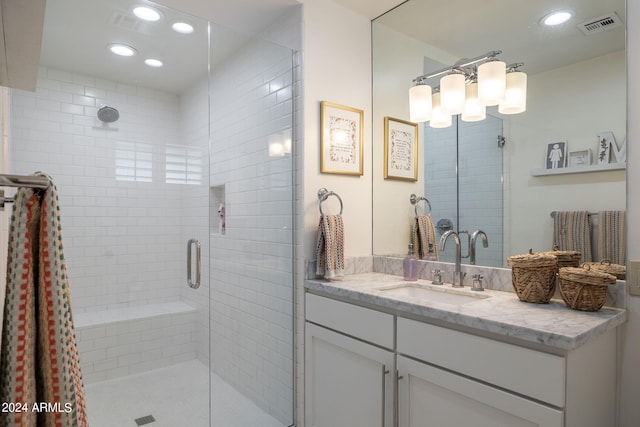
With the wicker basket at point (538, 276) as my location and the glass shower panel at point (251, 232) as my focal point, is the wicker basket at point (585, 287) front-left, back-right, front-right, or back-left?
back-left

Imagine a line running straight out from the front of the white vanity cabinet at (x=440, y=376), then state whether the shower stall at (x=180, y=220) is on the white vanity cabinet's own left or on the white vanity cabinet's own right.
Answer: on the white vanity cabinet's own right

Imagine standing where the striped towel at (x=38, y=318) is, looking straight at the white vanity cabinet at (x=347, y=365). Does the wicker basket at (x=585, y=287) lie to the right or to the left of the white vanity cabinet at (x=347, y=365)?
right

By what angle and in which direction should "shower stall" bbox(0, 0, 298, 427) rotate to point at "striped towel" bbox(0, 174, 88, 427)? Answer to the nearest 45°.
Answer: approximately 45° to its right

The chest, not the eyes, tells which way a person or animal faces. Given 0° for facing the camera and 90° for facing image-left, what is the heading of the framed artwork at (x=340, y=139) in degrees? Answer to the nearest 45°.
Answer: approximately 315°

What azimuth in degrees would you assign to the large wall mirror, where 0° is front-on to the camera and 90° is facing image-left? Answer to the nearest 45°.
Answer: approximately 45°

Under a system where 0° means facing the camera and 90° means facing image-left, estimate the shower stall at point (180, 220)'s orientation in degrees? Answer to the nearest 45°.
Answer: approximately 315°
